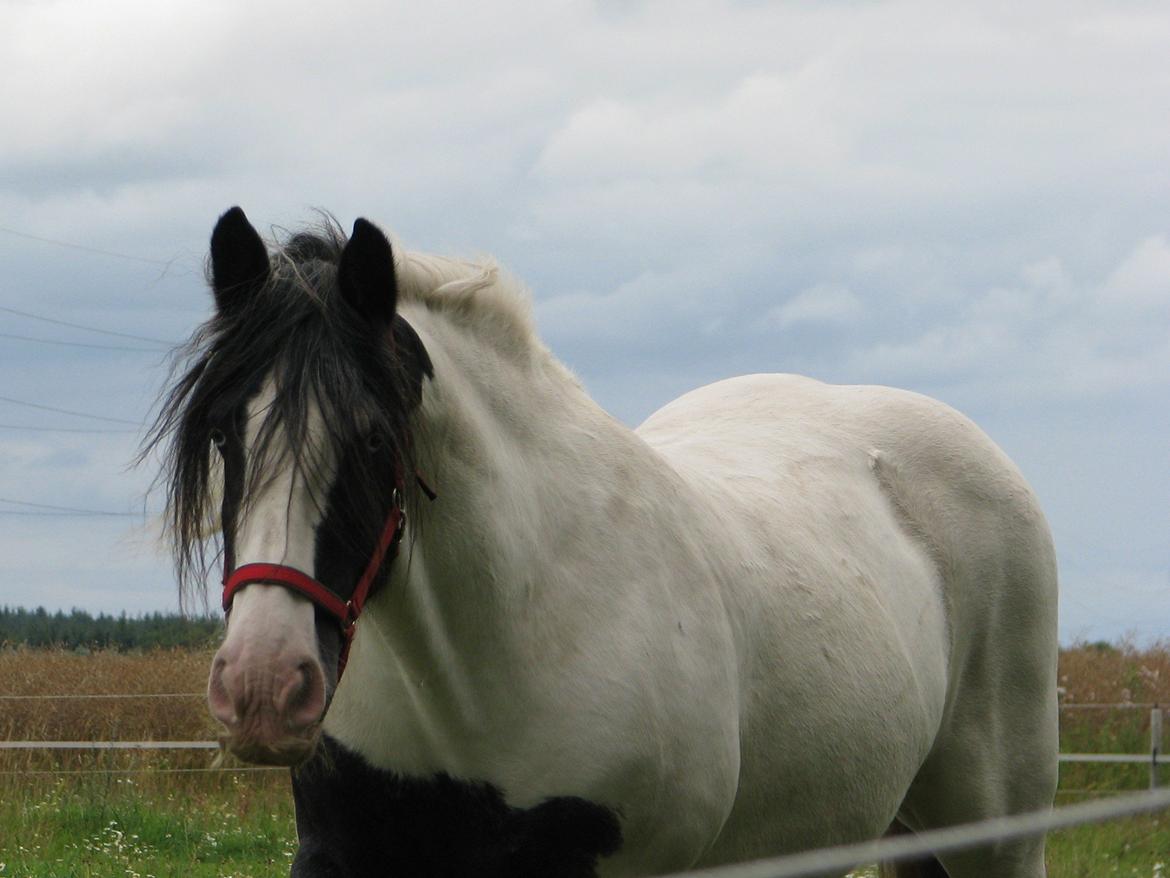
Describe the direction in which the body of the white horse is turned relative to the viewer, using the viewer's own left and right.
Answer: facing the viewer and to the left of the viewer
